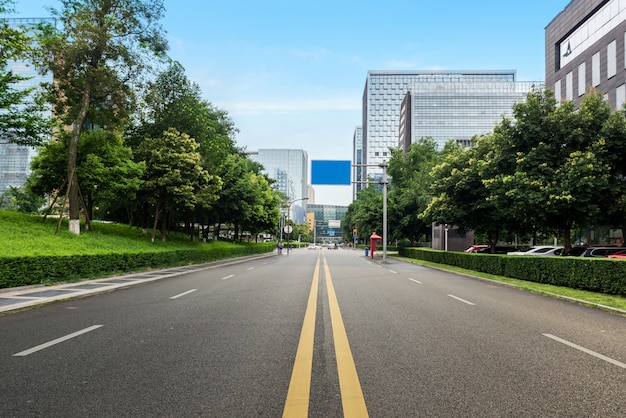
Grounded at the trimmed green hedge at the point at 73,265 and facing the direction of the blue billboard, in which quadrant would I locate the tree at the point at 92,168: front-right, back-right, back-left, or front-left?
front-left

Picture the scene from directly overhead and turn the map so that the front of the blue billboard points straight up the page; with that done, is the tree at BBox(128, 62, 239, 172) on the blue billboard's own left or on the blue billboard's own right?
on the blue billboard's own right

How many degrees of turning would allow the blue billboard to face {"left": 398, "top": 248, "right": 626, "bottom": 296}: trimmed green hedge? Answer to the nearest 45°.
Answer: approximately 45° to its left

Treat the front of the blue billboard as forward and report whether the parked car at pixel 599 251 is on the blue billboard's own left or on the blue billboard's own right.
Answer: on the blue billboard's own left

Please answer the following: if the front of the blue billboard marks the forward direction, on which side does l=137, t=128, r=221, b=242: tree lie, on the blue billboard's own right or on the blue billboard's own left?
on the blue billboard's own right

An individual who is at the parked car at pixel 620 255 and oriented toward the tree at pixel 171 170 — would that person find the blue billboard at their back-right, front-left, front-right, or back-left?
front-right

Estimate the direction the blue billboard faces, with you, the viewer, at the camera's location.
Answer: facing the viewer

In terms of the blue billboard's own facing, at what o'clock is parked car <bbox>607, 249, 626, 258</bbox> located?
The parked car is roughly at 10 o'clock from the blue billboard.

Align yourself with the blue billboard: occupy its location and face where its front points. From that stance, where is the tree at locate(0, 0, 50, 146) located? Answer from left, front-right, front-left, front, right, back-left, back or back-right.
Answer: front-right

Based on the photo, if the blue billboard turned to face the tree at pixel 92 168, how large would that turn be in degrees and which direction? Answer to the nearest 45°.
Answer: approximately 45° to its right

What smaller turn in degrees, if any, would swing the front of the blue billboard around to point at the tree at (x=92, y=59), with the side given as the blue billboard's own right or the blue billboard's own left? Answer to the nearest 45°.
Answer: approximately 45° to the blue billboard's own right
